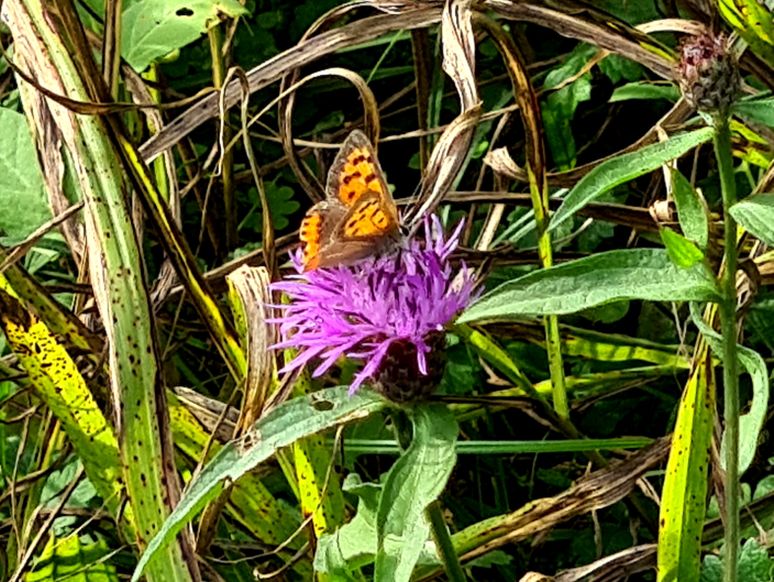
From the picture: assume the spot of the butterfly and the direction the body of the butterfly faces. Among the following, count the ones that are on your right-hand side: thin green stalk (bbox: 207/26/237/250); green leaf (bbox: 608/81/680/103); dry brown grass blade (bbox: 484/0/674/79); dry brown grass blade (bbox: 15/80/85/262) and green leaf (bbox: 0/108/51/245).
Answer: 0

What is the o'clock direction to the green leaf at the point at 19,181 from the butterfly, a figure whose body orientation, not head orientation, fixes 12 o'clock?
The green leaf is roughly at 8 o'clock from the butterfly.

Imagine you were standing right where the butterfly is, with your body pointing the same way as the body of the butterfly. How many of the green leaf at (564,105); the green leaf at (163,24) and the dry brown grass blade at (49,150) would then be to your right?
0

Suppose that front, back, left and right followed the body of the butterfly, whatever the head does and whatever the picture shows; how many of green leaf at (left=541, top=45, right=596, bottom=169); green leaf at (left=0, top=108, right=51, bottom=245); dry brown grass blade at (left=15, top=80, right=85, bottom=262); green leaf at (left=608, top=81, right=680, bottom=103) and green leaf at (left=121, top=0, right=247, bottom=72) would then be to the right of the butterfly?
0

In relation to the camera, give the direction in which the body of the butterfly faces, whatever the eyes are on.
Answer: to the viewer's right
